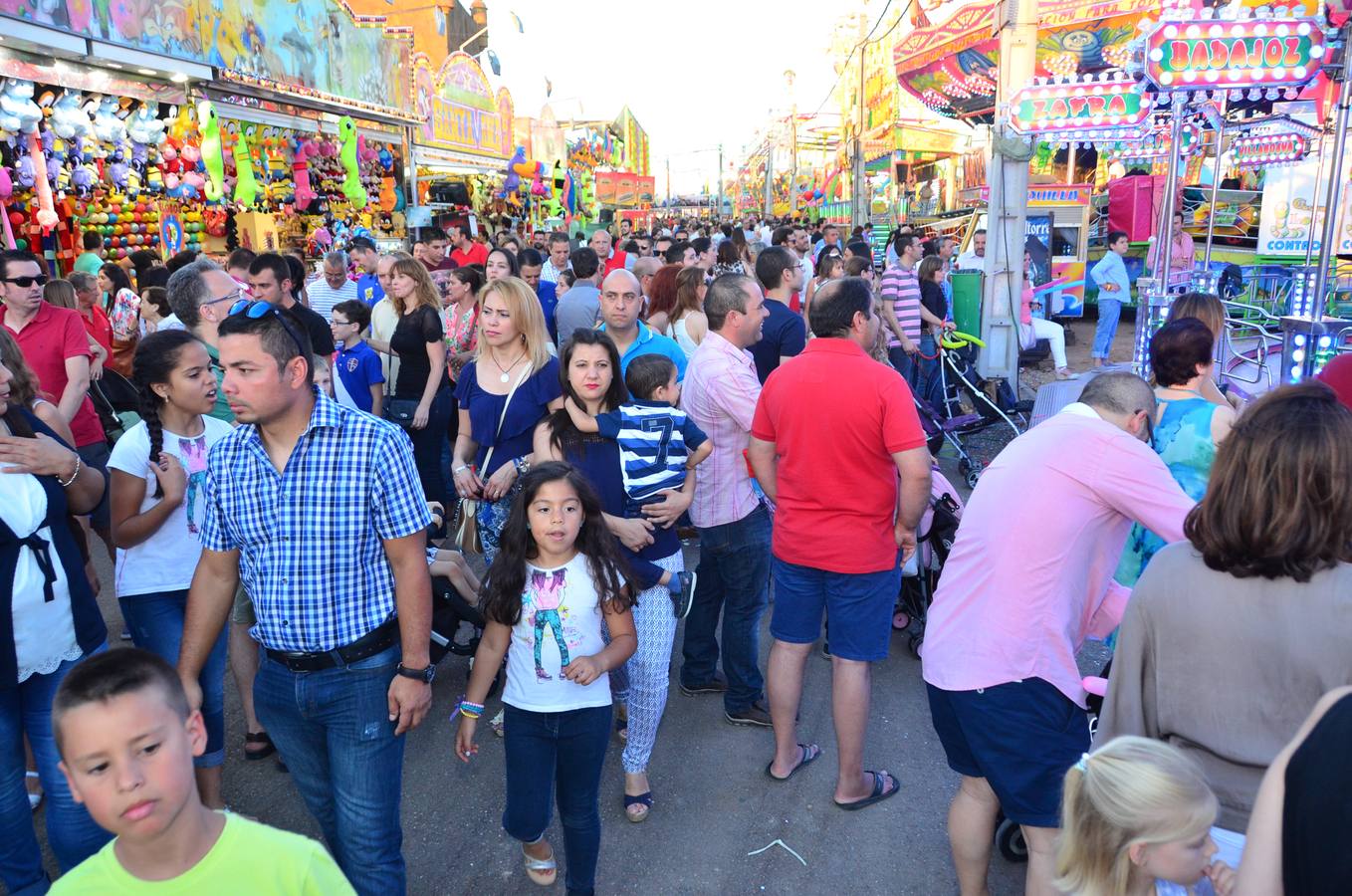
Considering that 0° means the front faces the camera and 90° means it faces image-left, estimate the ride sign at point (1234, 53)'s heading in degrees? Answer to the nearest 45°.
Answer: approximately 0°

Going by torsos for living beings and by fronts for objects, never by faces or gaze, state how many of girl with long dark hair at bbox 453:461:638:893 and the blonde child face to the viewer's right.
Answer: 1

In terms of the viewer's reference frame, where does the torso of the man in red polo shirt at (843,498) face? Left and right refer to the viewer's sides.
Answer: facing away from the viewer and to the right of the viewer

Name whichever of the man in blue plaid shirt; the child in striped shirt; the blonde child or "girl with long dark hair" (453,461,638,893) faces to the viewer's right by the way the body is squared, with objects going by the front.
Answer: the blonde child

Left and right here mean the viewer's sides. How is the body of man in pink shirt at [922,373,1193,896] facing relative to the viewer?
facing away from the viewer and to the right of the viewer

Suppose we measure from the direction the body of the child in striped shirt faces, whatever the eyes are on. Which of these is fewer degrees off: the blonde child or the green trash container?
the green trash container

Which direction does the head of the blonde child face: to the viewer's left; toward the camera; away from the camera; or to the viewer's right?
to the viewer's right

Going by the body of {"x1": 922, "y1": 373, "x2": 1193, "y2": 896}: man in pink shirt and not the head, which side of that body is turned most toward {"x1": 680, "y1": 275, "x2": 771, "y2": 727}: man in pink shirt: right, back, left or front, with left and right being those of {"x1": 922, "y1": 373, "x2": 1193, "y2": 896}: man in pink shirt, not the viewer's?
left

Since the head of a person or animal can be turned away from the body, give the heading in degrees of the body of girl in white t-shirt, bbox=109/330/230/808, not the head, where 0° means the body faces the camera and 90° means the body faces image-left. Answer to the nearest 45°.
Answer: approximately 315°

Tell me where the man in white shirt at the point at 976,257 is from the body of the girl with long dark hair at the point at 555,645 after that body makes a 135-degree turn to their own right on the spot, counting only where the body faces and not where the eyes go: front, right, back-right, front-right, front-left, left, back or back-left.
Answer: right

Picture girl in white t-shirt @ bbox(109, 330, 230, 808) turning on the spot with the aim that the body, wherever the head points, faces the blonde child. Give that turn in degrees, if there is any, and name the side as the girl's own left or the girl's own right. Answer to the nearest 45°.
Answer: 0° — they already face them

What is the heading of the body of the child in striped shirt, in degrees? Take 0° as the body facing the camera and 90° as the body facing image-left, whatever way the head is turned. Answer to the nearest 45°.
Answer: approximately 180°

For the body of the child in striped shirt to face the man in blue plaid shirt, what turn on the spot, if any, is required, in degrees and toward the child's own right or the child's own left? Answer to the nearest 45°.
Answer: approximately 135° to the child's own left
